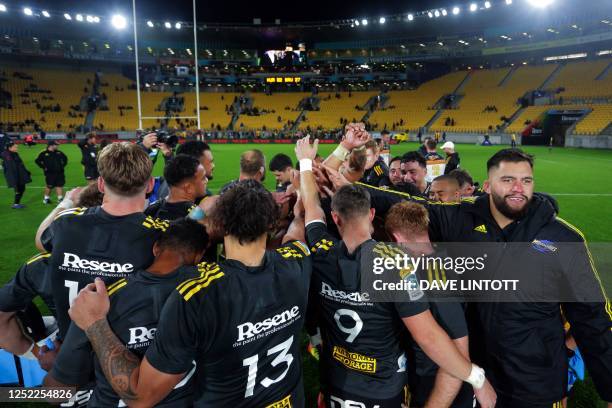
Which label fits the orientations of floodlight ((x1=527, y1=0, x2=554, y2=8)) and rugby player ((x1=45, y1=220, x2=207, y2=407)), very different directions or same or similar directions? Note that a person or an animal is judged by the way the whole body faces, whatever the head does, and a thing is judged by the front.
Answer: very different directions

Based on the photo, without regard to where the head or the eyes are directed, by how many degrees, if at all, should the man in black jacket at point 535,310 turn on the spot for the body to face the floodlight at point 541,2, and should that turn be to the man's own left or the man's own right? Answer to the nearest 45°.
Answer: approximately 180°

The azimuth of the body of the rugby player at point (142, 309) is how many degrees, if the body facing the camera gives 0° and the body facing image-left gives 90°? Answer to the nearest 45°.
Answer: approximately 225°

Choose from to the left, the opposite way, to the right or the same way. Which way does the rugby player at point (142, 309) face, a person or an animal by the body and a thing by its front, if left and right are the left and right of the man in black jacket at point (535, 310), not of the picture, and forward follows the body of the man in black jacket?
the opposite way

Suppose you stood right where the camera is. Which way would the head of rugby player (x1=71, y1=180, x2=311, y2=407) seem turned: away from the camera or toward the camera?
away from the camera

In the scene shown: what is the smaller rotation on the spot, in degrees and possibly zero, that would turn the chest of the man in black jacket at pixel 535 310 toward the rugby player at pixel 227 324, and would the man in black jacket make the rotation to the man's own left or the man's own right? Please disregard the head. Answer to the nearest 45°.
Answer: approximately 45° to the man's own right

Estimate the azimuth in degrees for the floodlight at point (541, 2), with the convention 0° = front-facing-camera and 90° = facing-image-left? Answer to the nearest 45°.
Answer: approximately 0°

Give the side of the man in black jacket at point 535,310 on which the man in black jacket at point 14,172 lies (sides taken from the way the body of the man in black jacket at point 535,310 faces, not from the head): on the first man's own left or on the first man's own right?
on the first man's own right

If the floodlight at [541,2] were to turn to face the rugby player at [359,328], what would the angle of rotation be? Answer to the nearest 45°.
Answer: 0° — it already faces them
